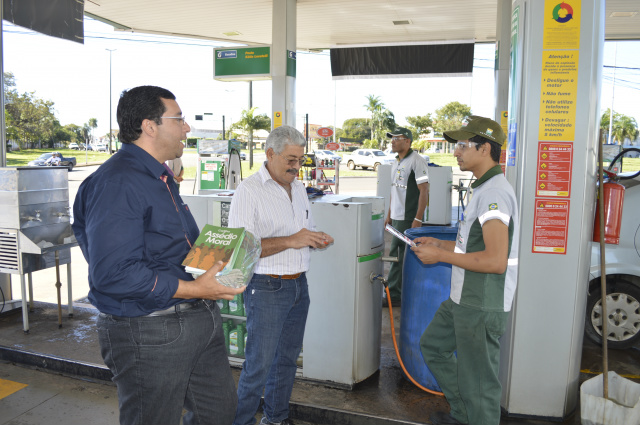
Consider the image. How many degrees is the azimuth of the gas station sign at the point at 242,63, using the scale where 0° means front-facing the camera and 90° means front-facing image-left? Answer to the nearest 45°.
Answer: approximately 0°

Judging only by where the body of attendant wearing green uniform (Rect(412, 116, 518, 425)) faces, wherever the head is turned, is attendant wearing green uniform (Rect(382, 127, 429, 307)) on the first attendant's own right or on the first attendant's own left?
on the first attendant's own right

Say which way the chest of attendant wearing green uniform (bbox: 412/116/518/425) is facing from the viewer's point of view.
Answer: to the viewer's left

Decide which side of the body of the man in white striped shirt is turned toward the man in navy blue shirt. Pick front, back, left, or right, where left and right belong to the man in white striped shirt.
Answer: right

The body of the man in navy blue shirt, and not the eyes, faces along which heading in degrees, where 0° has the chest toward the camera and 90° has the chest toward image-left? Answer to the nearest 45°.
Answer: approximately 270°

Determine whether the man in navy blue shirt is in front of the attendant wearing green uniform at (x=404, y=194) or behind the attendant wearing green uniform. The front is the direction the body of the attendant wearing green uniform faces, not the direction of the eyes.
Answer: in front

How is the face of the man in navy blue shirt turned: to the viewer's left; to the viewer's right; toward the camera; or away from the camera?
to the viewer's right

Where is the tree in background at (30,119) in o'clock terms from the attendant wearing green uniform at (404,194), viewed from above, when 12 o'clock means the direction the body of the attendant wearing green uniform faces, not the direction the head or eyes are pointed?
The tree in background is roughly at 3 o'clock from the attendant wearing green uniform.

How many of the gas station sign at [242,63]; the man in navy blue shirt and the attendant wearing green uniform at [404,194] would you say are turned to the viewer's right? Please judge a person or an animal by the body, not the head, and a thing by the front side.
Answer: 1

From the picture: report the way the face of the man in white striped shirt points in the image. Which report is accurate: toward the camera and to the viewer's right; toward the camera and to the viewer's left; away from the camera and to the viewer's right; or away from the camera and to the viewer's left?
toward the camera and to the viewer's right

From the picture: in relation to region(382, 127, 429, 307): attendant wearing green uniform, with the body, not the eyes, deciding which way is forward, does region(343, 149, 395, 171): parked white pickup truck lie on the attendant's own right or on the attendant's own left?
on the attendant's own right

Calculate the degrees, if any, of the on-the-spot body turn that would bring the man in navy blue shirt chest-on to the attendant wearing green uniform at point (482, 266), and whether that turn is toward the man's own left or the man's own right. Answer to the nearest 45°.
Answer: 0° — they already face them

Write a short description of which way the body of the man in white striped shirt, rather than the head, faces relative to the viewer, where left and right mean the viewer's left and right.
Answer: facing the viewer and to the right of the viewer

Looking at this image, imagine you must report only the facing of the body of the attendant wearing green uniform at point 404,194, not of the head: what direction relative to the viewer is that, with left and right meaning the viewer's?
facing the viewer and to the left of the viewer
